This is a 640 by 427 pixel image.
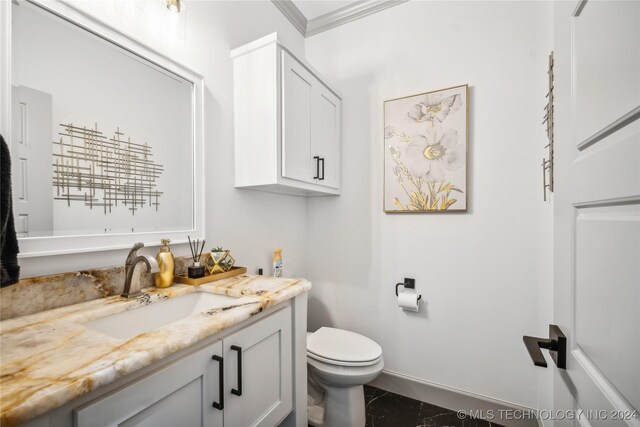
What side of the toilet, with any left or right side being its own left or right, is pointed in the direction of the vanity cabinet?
right

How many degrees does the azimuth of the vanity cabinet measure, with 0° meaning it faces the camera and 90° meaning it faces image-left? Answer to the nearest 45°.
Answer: approximately 315°

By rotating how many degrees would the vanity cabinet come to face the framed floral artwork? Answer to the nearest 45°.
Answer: approximately 45° to its left

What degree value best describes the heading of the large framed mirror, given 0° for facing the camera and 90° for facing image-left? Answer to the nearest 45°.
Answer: approximately 315°

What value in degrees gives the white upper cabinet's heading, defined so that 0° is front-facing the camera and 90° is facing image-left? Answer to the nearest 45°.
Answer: approximately 315°

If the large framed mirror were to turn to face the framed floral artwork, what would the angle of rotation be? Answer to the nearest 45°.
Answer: approximately 45° to its left
